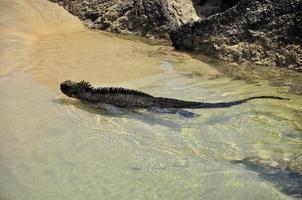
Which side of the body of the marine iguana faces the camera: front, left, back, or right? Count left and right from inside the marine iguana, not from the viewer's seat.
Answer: left

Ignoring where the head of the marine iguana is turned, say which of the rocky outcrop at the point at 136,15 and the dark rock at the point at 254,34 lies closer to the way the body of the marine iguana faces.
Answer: the rocky outcrop

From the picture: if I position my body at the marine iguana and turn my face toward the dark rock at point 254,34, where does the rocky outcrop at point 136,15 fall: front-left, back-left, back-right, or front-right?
front-left

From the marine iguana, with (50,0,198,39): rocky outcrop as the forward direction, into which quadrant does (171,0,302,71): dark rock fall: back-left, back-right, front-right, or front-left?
front-right

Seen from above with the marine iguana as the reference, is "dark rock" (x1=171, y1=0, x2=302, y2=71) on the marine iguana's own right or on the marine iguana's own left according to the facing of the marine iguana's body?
on the marine iguana's own right

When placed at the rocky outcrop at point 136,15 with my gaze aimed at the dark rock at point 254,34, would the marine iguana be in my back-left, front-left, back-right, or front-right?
front-right

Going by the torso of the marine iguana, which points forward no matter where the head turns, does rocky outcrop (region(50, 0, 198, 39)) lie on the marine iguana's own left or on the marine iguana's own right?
on the marine iguana's own right
